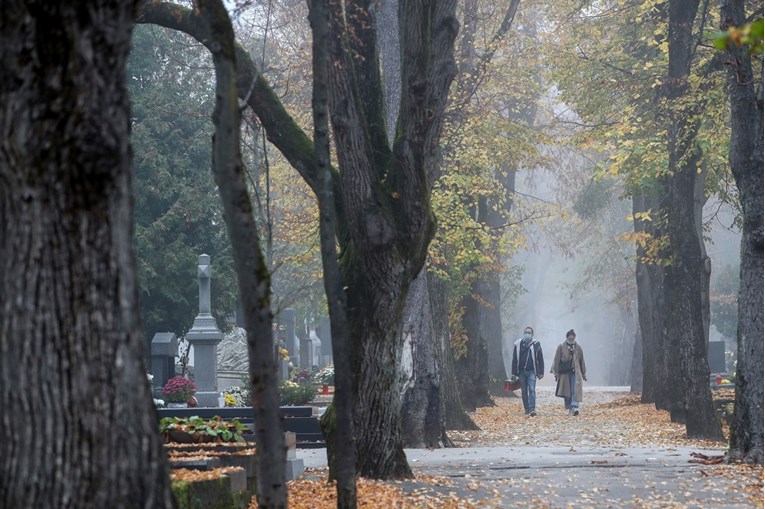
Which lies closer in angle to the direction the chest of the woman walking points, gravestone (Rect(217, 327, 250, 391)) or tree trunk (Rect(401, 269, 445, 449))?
the tree trunk

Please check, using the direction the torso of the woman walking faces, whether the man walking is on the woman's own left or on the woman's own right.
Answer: on the woman's own right
